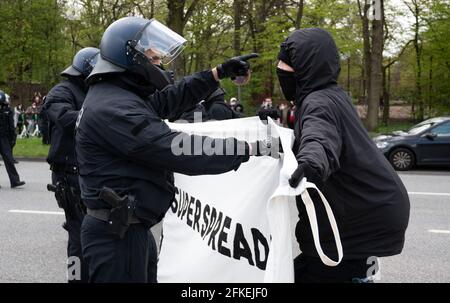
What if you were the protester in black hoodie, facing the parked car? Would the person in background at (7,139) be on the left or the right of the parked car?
left

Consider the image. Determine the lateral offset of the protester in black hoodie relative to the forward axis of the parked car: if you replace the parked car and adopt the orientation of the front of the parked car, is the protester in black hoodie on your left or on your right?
on your left

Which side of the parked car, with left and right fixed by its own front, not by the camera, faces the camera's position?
left

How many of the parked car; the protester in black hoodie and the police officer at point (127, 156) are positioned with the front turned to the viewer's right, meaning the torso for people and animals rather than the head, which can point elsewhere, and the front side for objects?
1

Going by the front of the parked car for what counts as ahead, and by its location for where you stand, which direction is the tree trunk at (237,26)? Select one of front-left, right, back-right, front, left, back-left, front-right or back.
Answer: front-right

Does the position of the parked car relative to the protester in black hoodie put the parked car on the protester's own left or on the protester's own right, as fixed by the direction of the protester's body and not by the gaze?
on the protester's own right

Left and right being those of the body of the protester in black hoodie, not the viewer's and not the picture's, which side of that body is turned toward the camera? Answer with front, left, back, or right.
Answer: left

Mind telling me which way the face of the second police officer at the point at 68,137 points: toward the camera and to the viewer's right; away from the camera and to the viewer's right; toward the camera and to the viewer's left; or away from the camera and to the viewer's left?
away from the camera and to the viewer's right

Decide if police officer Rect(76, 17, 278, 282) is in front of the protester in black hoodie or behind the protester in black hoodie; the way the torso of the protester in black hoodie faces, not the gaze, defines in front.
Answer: in front

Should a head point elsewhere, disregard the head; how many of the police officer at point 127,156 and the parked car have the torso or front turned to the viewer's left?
1

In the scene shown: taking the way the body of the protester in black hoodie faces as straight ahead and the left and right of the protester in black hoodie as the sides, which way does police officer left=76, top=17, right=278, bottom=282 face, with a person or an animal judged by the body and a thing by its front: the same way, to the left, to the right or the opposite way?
the opposite way

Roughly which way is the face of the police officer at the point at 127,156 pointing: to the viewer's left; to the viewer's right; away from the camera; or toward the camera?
to the viewer's right

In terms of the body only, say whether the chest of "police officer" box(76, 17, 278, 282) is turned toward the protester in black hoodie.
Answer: yes

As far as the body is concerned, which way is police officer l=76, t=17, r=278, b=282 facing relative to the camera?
to the viewer's right

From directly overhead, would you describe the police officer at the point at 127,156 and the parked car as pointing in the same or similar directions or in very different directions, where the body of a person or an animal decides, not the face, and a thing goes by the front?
very different directions
